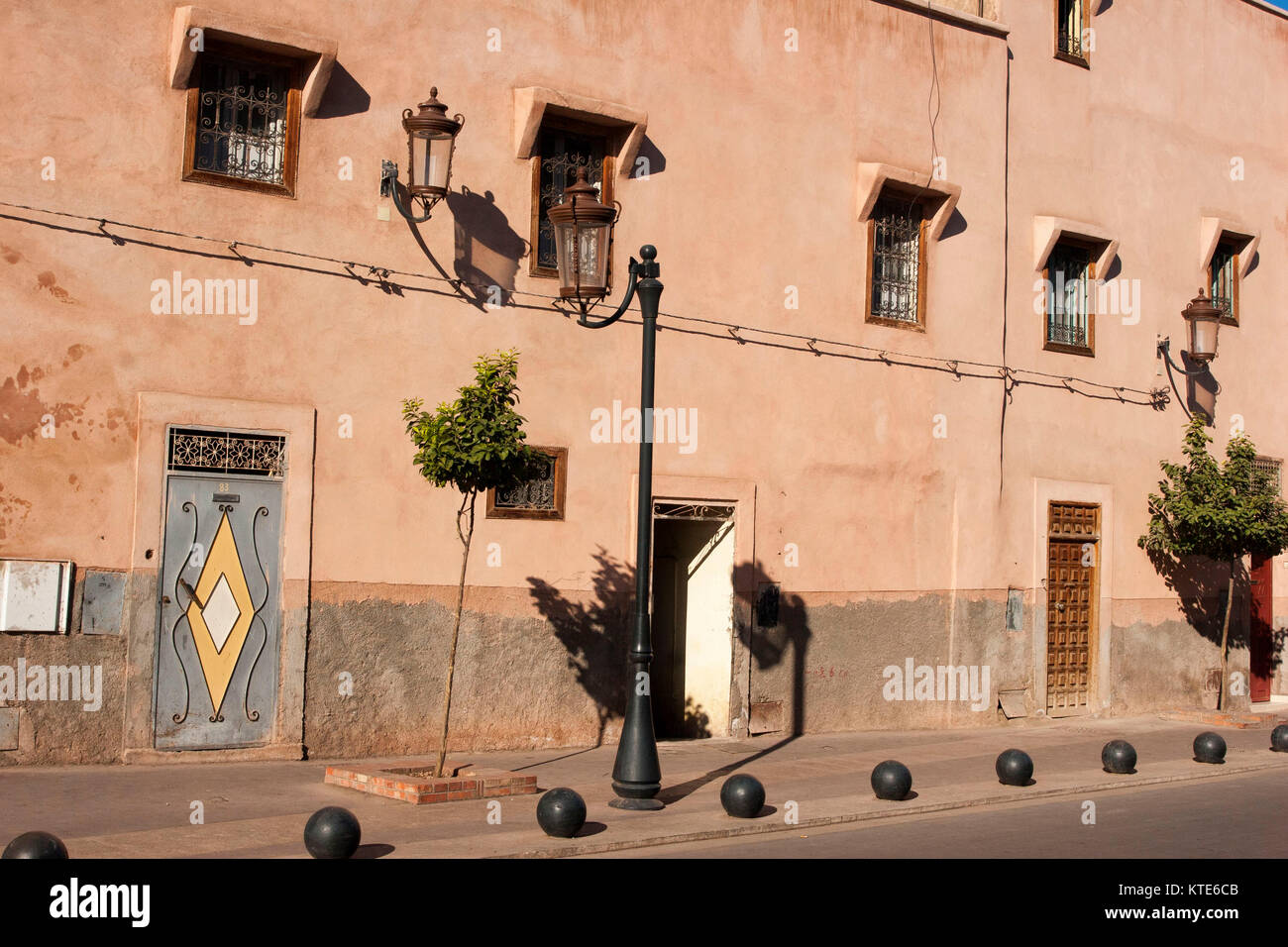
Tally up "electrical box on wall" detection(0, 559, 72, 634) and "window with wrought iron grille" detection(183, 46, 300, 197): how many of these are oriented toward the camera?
2

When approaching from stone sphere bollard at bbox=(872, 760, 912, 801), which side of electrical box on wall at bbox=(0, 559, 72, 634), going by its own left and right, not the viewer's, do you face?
left

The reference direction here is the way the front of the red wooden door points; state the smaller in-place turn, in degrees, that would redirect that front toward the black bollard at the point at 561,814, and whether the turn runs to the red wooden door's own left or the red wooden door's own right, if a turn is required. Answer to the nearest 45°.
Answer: approximately 45° to the red wooden door's own right

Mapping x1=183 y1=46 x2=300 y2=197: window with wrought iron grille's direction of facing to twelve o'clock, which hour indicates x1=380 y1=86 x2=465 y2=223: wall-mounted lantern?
The wall-mounted lantern is roughly at 9 o'clock from the window with wrought iron grille.

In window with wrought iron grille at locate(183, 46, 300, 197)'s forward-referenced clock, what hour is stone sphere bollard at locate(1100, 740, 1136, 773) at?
The stone sphere bollard is roughly at 9 o'clock from the window with wrought iron grille.
